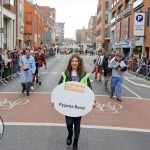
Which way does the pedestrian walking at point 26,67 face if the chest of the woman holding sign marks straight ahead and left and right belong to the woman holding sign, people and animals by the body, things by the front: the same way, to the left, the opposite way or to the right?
the same way

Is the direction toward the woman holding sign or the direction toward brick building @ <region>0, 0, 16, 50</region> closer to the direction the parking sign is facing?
the woman holding sign

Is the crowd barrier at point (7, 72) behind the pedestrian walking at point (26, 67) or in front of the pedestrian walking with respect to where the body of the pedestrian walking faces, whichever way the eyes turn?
behind

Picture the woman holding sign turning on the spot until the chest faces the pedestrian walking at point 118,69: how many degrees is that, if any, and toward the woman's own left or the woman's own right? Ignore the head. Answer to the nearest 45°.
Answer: approximately 180°

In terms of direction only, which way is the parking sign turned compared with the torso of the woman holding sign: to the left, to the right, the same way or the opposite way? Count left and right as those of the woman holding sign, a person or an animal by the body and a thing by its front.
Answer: the same way

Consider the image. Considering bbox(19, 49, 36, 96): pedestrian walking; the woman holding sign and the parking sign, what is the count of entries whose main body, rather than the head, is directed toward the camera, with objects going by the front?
3

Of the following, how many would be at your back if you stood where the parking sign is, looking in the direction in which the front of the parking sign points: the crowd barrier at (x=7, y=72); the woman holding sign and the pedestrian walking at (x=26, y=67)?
0

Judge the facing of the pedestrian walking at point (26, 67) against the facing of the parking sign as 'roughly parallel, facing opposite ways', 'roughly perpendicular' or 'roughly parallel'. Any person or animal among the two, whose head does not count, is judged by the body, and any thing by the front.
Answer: roughly parallel

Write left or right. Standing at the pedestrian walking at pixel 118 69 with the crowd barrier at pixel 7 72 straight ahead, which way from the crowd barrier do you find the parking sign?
right

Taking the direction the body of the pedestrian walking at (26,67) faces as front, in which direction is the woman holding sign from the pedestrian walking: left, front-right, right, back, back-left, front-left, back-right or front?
front

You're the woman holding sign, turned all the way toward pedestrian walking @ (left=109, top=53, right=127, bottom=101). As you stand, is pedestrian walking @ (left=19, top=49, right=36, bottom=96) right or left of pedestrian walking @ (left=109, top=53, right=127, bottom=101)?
left

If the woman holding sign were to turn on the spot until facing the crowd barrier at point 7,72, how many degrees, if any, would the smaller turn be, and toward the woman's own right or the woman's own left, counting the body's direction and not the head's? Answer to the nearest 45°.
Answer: approximately 180°

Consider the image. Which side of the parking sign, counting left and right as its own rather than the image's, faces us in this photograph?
front

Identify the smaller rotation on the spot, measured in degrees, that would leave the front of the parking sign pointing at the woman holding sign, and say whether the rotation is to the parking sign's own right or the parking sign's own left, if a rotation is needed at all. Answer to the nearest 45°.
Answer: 0° — it already faces them

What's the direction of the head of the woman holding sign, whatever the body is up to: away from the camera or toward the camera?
toward the camera

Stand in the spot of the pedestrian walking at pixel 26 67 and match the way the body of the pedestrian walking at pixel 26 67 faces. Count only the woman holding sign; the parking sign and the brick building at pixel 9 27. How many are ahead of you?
1

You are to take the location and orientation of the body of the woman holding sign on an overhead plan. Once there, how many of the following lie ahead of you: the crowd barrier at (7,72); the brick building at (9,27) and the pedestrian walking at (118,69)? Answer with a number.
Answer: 0

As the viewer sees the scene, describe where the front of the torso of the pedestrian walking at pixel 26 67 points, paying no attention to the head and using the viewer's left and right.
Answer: facing the viewer

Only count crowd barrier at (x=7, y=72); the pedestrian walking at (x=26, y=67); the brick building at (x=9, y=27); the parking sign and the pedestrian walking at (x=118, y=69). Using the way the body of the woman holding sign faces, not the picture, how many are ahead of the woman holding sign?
0
